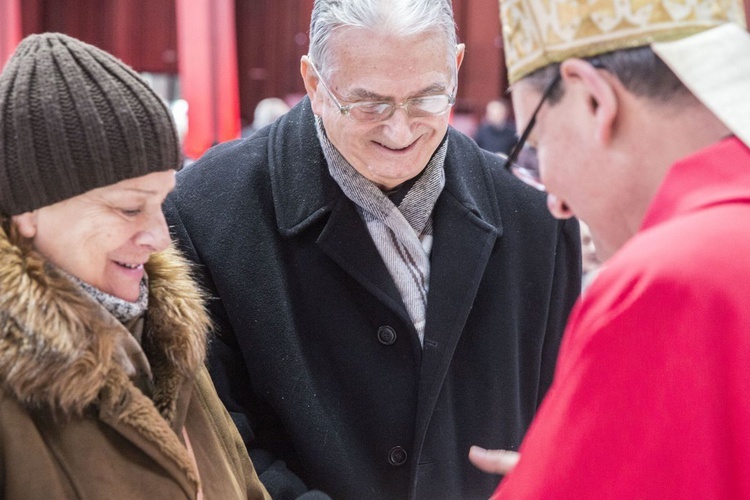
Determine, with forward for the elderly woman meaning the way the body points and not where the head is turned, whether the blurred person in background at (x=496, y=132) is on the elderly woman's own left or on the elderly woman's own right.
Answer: on the elderly woman's own left

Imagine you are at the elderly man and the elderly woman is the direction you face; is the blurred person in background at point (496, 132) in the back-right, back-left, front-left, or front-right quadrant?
back-right

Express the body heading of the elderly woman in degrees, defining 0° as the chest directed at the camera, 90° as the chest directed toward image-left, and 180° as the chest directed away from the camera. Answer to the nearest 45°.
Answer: approximately 315°

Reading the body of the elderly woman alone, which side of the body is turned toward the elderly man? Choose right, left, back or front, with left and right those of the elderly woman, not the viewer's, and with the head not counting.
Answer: left

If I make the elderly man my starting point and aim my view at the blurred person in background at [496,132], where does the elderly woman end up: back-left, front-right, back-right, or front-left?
back-left
